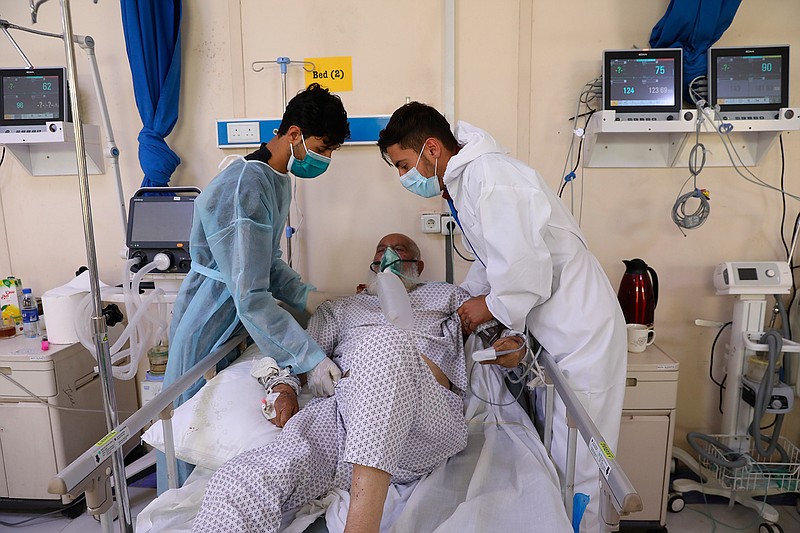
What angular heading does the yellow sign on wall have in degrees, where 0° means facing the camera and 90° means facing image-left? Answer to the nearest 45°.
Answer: approximately 0°

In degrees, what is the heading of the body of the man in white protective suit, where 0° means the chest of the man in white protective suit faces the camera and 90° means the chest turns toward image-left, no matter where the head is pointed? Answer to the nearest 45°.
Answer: approximately 90°

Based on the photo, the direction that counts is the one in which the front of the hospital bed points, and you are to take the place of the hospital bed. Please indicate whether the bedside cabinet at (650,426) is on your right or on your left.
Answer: on your left

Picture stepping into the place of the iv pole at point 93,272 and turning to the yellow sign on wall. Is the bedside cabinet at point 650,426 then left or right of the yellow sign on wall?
right

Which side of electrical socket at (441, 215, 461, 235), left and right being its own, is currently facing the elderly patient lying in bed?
front

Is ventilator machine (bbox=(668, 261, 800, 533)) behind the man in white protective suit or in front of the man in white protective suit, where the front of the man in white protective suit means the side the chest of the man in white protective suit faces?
behind

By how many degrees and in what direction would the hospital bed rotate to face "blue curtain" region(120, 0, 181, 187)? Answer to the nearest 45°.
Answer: approximately 135° to its right

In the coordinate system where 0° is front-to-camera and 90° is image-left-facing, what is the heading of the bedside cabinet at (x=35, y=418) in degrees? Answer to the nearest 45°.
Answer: approximately 0°

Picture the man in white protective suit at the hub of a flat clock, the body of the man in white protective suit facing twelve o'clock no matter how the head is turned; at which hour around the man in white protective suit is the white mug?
The white mug is roughly at 4 o'clock from the man in white protective suit.

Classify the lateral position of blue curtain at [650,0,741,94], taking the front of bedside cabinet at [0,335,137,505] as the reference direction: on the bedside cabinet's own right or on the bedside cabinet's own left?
on the bedside cabinet's own left

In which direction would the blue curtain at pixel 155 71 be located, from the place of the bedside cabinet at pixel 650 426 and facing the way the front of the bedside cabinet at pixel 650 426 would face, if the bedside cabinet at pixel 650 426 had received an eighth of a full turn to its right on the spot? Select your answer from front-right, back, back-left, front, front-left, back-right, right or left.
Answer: front-right
